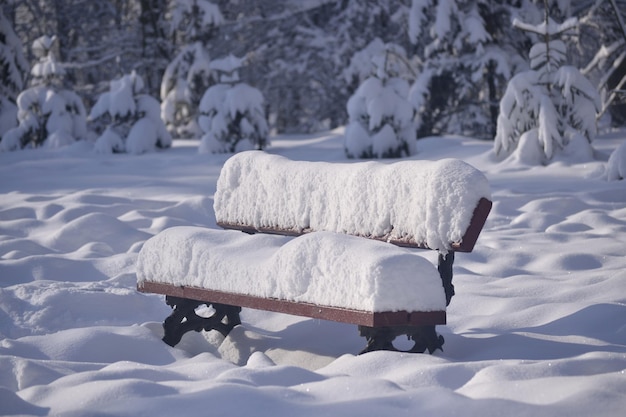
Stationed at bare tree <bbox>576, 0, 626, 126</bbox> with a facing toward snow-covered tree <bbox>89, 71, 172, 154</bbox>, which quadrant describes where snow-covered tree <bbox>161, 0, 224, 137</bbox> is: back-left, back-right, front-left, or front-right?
front-right

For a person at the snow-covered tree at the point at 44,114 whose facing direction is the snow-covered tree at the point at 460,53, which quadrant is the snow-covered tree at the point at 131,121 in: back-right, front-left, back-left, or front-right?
front-right

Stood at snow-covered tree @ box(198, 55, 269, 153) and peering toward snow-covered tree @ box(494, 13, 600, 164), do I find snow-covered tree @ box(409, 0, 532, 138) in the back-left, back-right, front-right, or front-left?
front-left

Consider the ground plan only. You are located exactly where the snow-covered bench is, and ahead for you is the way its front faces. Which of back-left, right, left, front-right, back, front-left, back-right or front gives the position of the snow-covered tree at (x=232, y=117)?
back-right

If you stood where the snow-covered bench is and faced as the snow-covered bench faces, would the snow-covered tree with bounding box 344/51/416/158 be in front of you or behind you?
behind

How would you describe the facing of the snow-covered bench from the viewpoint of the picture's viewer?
facing the viewer and to the left of the viewer

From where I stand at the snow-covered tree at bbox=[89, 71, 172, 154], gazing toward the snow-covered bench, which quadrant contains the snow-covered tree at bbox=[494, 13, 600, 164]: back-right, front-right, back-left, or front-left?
front-left

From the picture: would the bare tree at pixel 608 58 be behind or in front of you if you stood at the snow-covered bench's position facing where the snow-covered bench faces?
behind

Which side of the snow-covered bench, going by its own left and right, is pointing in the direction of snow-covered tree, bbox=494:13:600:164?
back

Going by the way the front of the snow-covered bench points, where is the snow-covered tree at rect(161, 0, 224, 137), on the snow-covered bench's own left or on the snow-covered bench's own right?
on the snow-covered bench's own right

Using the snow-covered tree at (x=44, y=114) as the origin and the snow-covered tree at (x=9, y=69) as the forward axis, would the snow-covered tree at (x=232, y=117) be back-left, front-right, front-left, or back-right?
back-right

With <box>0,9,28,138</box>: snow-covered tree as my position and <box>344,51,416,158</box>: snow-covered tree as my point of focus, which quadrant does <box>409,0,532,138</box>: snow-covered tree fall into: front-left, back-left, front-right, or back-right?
front-left

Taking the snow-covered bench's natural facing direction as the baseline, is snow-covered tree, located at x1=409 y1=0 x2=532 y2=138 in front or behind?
behind

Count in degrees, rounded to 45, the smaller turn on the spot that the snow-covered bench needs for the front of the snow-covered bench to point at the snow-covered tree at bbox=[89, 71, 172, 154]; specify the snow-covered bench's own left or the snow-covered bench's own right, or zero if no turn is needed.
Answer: approximately 135° to the snow-covered bench's own right

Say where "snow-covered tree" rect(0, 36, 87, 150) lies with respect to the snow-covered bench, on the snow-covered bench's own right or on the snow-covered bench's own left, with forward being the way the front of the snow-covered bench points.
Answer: on the snow-covered bench's own right
